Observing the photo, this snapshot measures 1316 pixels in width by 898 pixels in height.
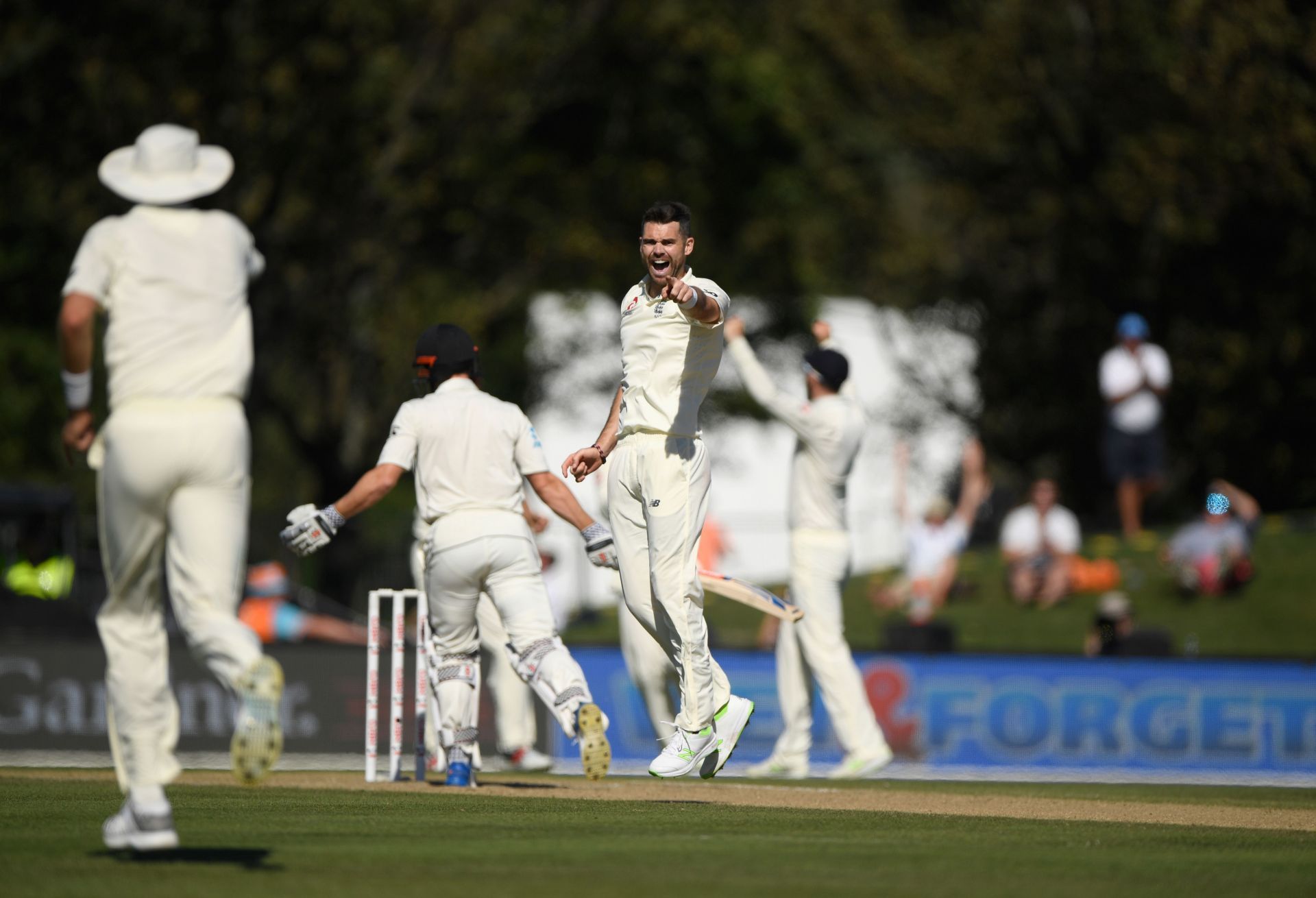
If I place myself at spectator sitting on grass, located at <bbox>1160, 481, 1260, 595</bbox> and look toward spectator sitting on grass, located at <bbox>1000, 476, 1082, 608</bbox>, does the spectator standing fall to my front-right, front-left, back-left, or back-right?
front-right

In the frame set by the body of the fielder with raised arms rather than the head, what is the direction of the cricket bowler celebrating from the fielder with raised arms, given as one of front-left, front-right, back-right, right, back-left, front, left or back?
back-left

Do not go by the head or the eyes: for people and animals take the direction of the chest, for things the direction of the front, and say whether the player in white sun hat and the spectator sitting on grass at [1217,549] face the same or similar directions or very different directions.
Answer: very different directions

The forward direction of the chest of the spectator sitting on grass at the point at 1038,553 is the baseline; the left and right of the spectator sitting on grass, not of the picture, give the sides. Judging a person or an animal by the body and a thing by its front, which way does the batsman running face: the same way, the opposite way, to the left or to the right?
the opposite way

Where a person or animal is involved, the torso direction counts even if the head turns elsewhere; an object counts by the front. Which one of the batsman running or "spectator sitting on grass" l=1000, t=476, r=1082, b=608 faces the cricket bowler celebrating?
the spectator sitting on grass

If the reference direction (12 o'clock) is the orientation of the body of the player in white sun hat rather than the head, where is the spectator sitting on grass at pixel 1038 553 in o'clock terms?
The spectator sitting on grass is roughly at 1 o'clock from the player in white sun hat.

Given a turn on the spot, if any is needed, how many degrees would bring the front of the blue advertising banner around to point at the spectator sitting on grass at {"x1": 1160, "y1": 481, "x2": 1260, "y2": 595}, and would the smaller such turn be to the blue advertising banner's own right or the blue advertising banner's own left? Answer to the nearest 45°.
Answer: approximately 135° to the blue advertising banner's own left

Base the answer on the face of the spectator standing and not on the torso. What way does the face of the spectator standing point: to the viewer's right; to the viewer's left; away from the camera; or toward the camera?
toward the camera

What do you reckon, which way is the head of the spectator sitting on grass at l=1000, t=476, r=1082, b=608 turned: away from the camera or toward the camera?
toward the camera

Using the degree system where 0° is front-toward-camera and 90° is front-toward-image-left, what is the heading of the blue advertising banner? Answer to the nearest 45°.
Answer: approximately 0°

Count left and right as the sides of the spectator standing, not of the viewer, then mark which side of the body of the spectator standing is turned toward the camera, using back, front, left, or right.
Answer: front

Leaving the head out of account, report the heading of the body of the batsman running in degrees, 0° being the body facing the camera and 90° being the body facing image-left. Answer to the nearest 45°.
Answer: approximately 180°

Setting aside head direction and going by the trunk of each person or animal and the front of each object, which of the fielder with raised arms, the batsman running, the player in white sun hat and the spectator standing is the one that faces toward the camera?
the spectator standing

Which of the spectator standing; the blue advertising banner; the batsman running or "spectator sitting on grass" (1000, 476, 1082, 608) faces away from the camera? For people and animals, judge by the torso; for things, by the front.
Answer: the batsman running

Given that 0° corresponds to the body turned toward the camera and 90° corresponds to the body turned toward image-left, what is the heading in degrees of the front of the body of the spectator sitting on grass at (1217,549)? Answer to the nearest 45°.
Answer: approximately 0°

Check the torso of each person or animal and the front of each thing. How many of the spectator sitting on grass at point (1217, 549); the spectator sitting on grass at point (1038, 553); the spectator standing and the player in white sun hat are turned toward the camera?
3

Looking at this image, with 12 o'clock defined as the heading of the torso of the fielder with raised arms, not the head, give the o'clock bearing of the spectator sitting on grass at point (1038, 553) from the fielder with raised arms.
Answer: The spectator sitting on grass is roughly at 2 o'clock from the fielder with raised arms.
